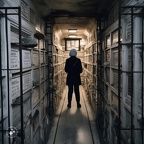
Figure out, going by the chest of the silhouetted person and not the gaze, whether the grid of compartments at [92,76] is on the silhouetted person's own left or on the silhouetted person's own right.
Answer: on the silhouetted person's own right

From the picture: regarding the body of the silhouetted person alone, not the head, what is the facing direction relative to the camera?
away from the camera

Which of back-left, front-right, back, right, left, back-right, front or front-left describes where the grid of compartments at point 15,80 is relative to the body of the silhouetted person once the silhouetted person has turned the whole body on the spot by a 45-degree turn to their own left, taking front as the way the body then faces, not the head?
back-left
